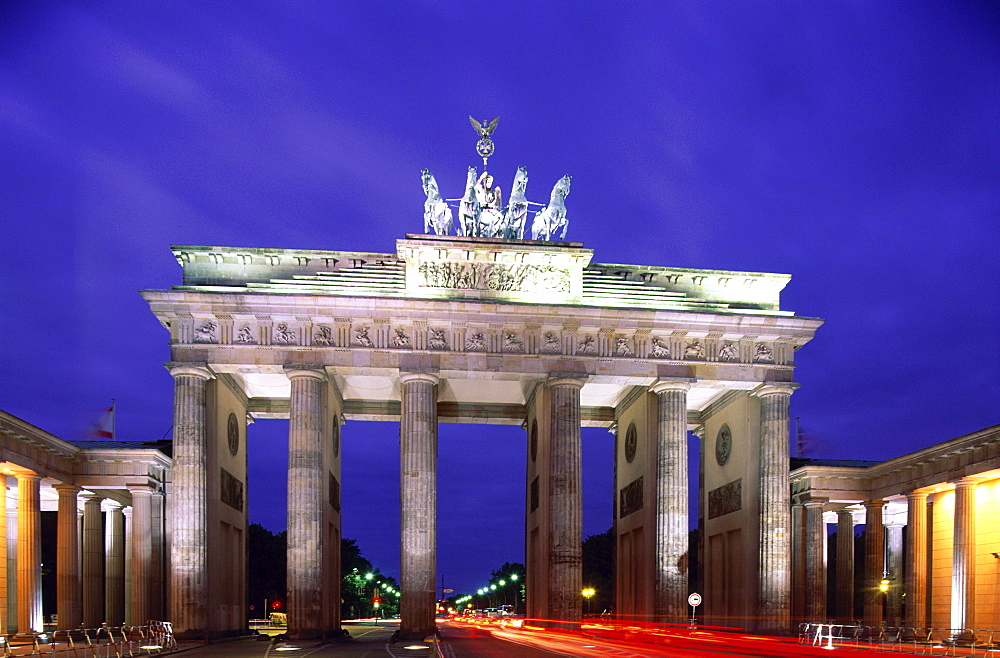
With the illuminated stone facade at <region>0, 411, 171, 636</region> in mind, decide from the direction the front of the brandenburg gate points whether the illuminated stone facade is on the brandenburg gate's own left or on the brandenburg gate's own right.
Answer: on the brandenburg gate's own right

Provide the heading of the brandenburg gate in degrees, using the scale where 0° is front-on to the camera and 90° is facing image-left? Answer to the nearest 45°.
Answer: approximately 0°
